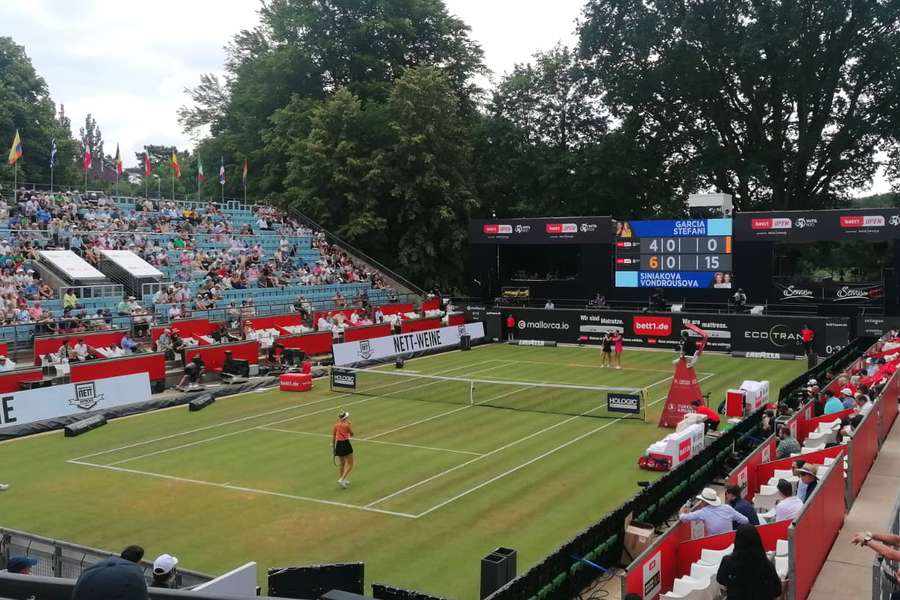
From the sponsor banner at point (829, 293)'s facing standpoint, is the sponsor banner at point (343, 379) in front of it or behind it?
in front

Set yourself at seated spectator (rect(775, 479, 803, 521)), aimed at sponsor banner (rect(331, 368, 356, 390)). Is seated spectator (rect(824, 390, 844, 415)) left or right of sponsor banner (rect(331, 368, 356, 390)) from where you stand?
right

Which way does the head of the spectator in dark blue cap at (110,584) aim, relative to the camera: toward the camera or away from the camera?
away from the camera

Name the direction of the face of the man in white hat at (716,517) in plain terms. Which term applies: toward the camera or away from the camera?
away from the camera

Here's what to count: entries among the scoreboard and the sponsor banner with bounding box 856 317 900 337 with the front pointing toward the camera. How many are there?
2

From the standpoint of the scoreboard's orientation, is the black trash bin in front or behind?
in front

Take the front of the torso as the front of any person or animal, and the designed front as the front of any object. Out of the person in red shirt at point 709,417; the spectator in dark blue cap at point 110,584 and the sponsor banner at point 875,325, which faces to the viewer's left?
the person in red shirt

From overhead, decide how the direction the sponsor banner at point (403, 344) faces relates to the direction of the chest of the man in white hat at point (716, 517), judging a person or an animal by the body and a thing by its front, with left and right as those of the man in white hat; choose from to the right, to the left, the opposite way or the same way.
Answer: the opposite way

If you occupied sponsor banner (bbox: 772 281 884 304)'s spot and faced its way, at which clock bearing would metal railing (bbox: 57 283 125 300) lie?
The metal railing is roughly at 2 o'clock from the sponsor banner.

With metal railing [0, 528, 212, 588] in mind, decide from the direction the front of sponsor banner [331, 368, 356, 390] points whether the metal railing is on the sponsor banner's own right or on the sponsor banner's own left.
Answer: on the sponsor banner's own right

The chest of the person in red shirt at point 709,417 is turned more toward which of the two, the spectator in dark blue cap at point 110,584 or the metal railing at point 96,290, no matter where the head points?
the metal railing
